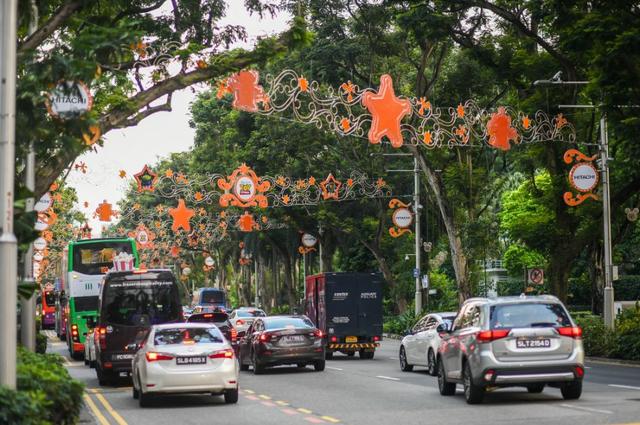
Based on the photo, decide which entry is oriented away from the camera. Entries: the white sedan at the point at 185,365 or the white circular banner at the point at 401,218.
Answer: the white sedan

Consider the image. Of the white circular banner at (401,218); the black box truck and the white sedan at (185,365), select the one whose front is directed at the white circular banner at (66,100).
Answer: the white circular banner at (401,218)

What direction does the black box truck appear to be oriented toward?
away from the camera

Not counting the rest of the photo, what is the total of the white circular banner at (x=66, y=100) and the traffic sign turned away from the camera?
0

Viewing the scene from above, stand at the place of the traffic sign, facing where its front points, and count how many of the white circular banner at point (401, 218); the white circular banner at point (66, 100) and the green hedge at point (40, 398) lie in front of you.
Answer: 2

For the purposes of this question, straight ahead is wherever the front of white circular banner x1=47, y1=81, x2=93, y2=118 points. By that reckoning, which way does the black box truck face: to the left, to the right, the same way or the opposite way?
the opposite way

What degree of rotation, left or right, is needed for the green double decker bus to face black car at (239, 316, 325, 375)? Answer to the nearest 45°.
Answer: approximately 135° to its right

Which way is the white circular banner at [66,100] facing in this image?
toward the camera

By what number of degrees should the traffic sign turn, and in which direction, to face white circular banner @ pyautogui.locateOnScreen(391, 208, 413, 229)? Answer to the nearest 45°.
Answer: approximately 135° to its right

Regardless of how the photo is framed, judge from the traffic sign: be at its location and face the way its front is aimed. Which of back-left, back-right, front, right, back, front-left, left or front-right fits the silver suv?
front

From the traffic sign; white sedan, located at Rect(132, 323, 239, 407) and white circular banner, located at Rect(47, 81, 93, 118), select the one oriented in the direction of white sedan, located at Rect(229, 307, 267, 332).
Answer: white sedan, located at Rect(132, 323, 239, 407)

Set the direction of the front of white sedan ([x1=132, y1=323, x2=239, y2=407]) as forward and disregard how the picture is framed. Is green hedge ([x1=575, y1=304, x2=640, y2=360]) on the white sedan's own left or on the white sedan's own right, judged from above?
on the white sedan's own right

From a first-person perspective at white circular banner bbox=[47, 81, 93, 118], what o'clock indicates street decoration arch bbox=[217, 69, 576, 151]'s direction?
The street decoration arch is roughly at 7 o'clock from the white circular banner.

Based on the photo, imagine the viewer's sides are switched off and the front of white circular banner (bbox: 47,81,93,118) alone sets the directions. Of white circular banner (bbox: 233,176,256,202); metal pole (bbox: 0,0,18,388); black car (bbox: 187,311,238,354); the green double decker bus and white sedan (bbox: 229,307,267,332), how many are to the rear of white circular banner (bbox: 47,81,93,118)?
4

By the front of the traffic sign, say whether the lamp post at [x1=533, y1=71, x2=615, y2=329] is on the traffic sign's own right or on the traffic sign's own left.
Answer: on the traffic sign's own left
